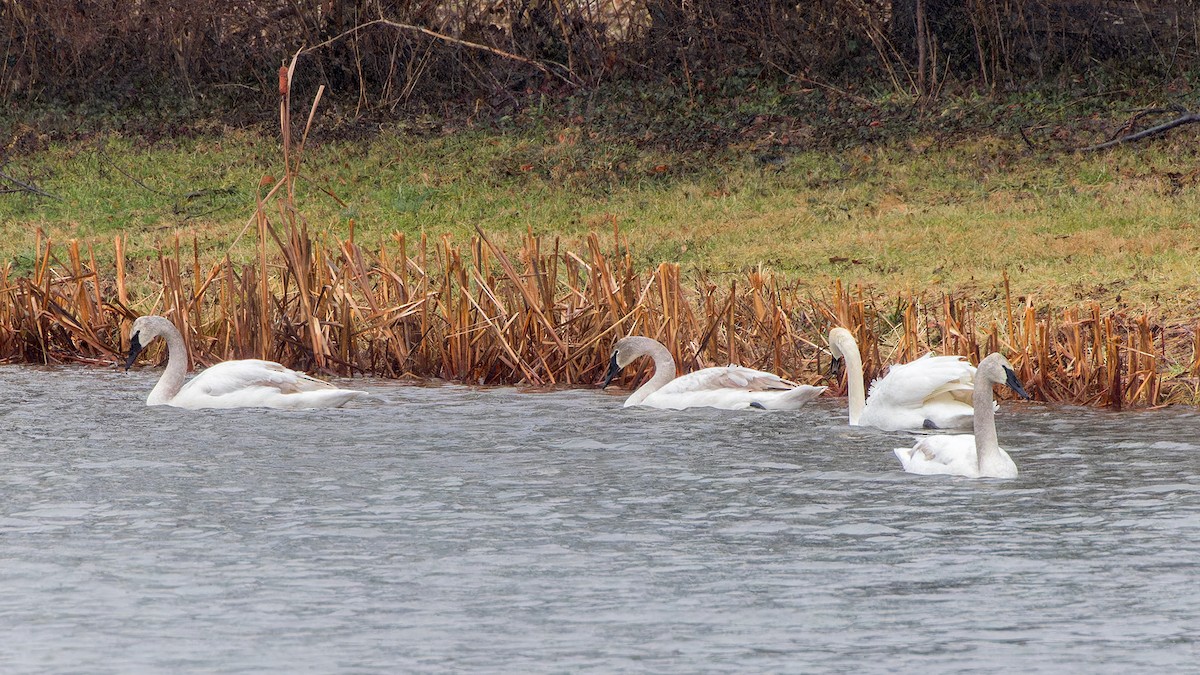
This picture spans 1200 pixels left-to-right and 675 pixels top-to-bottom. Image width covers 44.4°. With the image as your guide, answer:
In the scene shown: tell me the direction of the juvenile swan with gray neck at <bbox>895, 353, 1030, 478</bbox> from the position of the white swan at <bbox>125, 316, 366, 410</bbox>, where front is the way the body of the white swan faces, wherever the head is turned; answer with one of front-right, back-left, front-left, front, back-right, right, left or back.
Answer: back-left

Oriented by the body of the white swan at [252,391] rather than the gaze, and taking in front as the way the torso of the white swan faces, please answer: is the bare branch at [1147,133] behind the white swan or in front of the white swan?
behind

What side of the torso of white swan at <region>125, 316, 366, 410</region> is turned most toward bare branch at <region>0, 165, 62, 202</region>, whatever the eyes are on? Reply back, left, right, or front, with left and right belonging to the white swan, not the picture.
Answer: right

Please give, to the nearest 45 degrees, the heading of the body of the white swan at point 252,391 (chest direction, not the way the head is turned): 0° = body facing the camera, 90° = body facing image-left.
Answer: approximately 90°

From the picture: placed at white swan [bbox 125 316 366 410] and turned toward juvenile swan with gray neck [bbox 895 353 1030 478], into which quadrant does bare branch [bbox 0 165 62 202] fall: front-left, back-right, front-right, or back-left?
back-left
